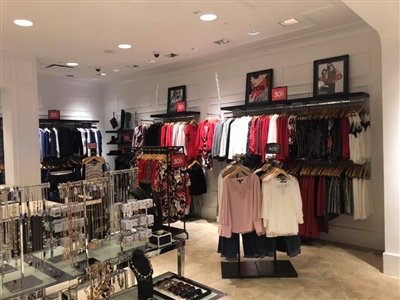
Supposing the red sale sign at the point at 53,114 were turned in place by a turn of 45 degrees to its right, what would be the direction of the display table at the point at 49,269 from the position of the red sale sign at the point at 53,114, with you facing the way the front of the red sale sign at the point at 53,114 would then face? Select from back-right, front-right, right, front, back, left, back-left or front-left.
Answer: front-left

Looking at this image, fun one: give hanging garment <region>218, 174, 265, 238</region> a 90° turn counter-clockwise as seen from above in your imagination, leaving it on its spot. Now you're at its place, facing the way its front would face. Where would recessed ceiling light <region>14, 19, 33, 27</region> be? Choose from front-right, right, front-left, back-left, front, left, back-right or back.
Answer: back

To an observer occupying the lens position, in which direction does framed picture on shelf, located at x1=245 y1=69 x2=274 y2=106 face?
facing the viewer and to the left of the viewer

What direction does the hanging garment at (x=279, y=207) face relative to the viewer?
toward the camera

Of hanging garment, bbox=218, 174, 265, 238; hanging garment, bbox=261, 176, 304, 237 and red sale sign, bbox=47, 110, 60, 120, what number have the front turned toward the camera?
3

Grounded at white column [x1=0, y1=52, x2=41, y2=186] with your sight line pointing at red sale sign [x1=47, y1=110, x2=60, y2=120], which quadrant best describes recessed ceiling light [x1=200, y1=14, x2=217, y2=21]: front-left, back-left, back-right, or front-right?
back-right

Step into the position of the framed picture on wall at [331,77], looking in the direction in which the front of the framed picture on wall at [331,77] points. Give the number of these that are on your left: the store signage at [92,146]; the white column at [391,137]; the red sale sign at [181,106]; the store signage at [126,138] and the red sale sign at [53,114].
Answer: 1

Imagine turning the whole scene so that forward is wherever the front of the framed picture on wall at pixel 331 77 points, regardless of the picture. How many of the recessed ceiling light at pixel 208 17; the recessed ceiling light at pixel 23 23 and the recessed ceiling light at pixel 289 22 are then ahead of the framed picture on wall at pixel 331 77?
3

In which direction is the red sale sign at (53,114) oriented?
toward the camera

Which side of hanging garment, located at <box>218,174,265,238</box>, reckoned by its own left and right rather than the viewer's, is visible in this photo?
front

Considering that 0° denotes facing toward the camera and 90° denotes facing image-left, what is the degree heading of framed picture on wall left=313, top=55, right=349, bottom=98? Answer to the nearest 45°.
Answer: approximately 45°
